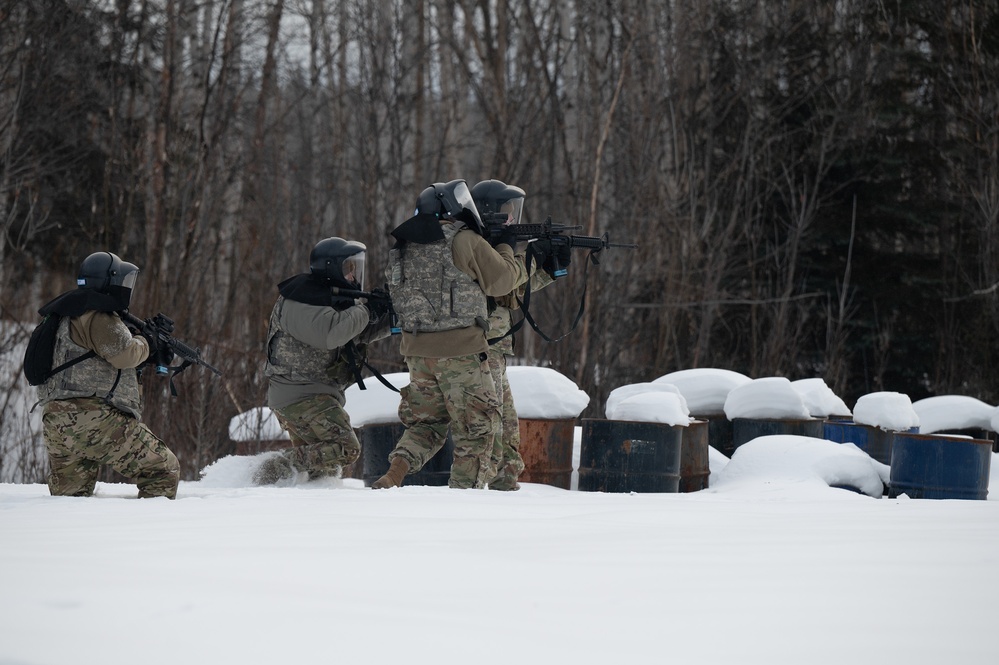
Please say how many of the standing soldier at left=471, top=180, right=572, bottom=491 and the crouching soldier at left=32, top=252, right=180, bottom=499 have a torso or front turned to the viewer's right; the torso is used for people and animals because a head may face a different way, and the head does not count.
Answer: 2

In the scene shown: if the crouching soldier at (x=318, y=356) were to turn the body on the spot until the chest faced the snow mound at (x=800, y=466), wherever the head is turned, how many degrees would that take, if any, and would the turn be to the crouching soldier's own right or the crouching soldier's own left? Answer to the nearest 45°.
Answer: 0° — they already face it

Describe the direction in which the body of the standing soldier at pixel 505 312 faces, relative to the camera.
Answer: to the viewer's right

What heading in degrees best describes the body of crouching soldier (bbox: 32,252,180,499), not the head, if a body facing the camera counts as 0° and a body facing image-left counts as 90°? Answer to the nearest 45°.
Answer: approximately 270°

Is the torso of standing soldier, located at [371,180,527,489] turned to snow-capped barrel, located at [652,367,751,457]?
yes

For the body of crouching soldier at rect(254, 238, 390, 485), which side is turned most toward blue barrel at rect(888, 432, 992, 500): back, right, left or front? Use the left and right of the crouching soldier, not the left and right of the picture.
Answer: front

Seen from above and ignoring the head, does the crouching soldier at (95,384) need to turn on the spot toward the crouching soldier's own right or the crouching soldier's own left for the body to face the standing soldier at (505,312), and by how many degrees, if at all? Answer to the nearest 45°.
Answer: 0° — they already face them

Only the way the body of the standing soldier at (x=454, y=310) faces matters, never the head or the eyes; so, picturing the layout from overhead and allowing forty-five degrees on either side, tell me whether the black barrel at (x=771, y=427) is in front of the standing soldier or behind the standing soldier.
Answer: in front

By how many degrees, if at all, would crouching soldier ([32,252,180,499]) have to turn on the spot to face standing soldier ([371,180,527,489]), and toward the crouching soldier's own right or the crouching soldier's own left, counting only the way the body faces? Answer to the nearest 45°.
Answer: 0° — they already face them

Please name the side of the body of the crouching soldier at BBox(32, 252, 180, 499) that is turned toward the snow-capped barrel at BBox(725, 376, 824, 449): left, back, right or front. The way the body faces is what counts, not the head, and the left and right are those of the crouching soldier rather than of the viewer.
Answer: front

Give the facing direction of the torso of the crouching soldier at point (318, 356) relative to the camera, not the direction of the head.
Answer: to the viewer's right

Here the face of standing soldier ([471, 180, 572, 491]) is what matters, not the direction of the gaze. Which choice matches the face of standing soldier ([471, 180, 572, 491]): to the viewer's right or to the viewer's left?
to the viewer's right

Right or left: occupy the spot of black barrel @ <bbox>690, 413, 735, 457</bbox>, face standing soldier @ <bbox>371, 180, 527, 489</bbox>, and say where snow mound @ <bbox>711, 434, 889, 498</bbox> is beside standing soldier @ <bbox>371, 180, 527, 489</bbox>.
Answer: left

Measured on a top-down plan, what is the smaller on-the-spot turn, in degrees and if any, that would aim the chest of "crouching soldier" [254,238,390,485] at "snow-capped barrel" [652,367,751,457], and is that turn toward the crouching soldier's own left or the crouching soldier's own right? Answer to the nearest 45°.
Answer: approximately 45° to the crouching soldier's own left
